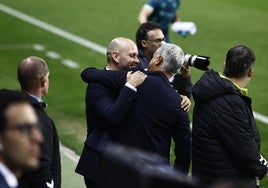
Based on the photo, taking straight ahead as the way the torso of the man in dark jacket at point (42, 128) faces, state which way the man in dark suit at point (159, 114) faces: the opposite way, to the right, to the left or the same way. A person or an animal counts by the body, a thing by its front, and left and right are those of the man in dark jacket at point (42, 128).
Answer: to the left

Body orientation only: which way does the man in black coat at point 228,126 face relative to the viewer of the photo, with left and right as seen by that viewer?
facing away from the viewer and to the right of the viewer

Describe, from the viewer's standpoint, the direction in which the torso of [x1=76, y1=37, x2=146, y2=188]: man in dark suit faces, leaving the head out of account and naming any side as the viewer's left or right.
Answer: facing to the right of the viewer

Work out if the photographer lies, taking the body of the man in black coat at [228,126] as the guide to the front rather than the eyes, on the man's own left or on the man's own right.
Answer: on the man's own left

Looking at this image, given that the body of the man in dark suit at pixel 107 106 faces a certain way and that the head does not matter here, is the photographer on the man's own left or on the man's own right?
on the man's own left

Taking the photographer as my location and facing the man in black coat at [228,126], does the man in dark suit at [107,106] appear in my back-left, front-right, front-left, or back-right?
front-right

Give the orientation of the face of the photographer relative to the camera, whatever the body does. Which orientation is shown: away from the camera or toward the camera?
toward the camera

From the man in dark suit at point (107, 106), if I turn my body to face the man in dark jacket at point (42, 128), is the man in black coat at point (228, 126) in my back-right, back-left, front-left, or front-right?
back-left

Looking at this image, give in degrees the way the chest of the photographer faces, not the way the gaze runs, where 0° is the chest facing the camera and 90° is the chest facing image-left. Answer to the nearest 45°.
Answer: approximately 270°

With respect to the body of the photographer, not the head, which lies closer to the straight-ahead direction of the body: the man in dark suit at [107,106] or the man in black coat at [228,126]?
the man in black coat

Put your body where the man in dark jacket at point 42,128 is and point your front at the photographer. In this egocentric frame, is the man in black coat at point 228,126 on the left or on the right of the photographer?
right

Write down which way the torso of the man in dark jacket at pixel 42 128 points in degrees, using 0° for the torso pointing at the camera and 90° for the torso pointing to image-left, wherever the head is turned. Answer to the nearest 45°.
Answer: approximately 225°

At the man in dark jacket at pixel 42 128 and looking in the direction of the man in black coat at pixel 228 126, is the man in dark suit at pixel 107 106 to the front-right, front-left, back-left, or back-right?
front-left

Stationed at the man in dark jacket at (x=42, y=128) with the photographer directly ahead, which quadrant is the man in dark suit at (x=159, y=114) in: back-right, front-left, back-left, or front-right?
front-right

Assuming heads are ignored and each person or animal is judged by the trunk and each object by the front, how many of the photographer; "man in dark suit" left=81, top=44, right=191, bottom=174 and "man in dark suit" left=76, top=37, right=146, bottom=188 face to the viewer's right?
2

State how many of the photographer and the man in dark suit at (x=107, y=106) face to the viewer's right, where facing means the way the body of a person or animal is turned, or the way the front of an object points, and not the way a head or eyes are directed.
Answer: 2

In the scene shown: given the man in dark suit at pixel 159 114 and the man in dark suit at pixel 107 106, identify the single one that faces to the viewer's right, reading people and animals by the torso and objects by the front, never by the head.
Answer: the man in dark suit at pixel 107 106

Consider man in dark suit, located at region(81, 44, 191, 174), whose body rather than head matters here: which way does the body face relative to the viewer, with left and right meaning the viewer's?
facing away from the viewer and to the left of the viewer
